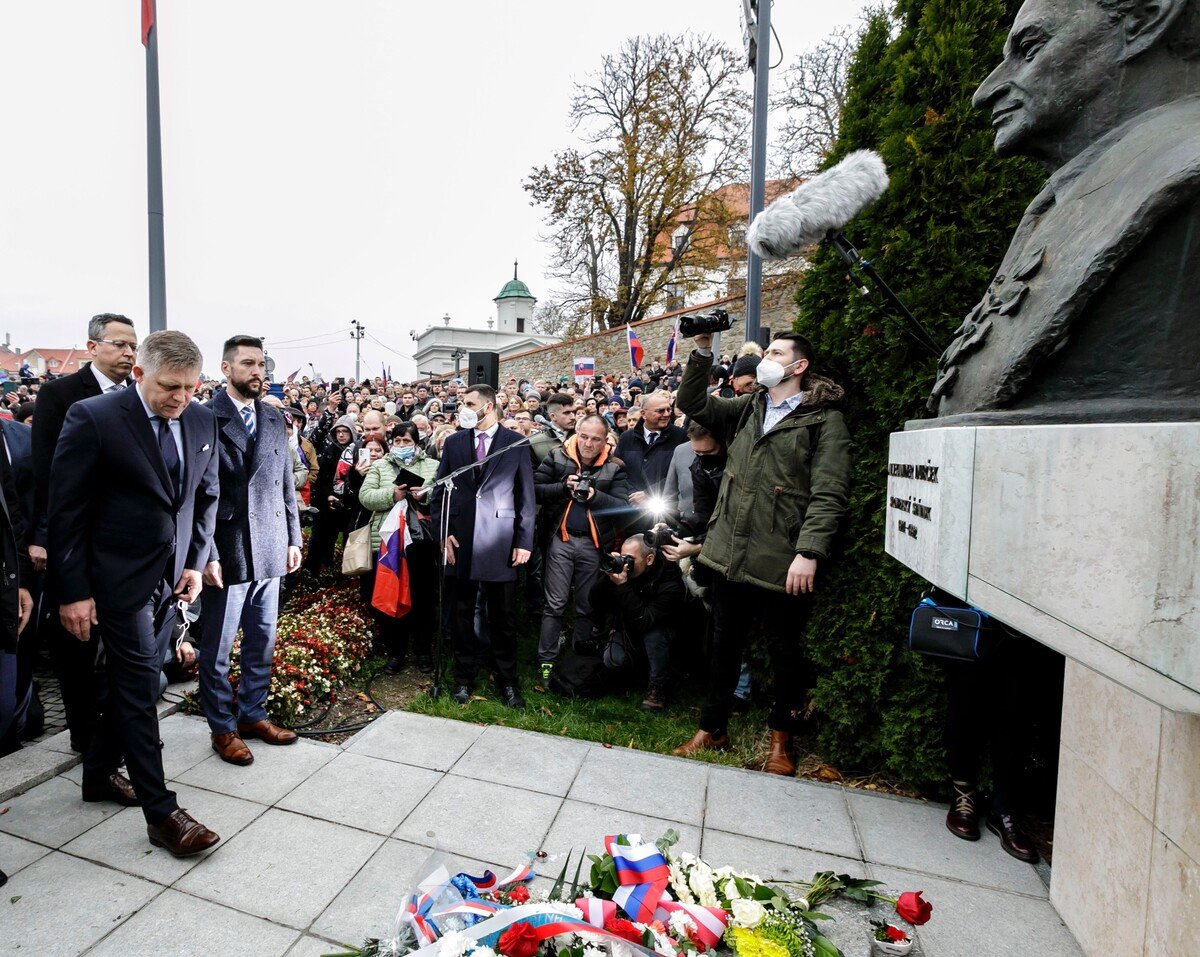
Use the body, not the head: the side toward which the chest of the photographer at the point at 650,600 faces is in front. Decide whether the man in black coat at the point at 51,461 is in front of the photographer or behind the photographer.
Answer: in front

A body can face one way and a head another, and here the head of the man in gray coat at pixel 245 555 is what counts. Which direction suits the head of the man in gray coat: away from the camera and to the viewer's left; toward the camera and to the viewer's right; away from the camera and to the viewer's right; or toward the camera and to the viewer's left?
toward the camera and to the viewer's right

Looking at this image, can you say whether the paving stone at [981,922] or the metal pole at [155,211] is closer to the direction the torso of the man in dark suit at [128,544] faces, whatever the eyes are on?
the paving stone

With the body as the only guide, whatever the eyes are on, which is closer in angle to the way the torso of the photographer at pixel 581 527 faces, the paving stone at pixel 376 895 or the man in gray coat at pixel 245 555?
the paving stone

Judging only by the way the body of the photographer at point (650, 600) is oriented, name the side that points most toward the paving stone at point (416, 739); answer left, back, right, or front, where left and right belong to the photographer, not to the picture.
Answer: front

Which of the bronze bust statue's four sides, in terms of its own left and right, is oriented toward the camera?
left

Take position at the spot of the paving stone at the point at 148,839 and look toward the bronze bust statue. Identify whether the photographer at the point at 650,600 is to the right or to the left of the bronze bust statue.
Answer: left

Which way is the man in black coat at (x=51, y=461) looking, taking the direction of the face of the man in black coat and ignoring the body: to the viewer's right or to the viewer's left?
to the viewer's right

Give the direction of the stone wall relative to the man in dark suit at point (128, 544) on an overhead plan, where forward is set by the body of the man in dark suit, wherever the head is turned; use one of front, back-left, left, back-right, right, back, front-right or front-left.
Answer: left

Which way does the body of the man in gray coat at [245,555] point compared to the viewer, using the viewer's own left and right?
facing the viewer and to the right of the viewer
